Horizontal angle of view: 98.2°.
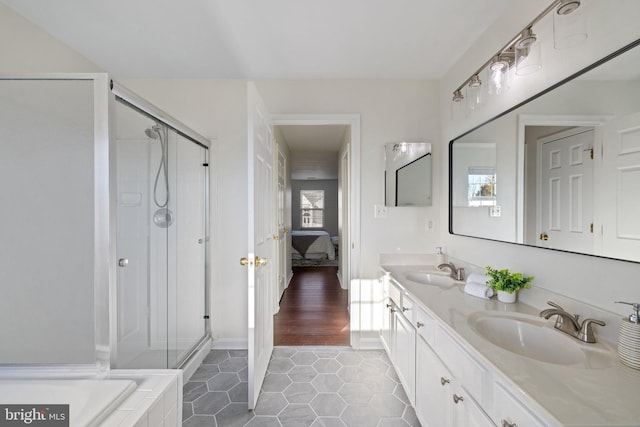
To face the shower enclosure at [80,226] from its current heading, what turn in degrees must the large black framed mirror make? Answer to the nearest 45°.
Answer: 0° — it already faces it

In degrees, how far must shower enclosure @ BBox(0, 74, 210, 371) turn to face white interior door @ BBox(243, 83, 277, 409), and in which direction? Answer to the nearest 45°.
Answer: approximately 45° to its left

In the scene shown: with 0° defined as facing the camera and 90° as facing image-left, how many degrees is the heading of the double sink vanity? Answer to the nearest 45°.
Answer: approximately 45°

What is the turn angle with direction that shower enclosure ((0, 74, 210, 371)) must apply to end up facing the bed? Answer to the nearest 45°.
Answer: approximately 90° to its left

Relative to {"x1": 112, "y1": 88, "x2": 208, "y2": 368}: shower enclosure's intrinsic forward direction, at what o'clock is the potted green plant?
The potted green plant is roughly at 12 o'clock from the shower enclosure.

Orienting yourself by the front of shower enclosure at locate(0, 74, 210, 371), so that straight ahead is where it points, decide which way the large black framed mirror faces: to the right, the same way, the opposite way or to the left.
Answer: the opposite way

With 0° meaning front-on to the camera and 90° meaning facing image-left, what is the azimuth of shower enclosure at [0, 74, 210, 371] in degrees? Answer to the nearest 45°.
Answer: approximately 315°

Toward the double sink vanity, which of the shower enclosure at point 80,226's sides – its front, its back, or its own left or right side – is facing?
front

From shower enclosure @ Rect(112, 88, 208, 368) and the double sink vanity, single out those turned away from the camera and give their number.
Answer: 0

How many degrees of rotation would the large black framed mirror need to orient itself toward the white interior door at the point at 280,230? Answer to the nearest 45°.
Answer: approximately 45° to its right

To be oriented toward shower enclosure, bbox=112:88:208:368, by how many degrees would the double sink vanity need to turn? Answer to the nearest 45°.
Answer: approximately 45° to its right

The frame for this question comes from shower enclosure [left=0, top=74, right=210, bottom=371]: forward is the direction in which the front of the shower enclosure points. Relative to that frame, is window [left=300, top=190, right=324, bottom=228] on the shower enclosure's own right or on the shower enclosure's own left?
on the shower enclosure's own left

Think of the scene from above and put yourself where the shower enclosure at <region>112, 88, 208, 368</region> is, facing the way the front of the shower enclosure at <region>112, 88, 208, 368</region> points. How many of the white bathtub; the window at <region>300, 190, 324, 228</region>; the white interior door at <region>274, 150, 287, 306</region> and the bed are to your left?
3

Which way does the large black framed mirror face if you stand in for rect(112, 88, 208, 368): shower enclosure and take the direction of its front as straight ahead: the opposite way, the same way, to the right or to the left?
the opposite way

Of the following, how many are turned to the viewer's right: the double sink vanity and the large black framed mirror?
0
